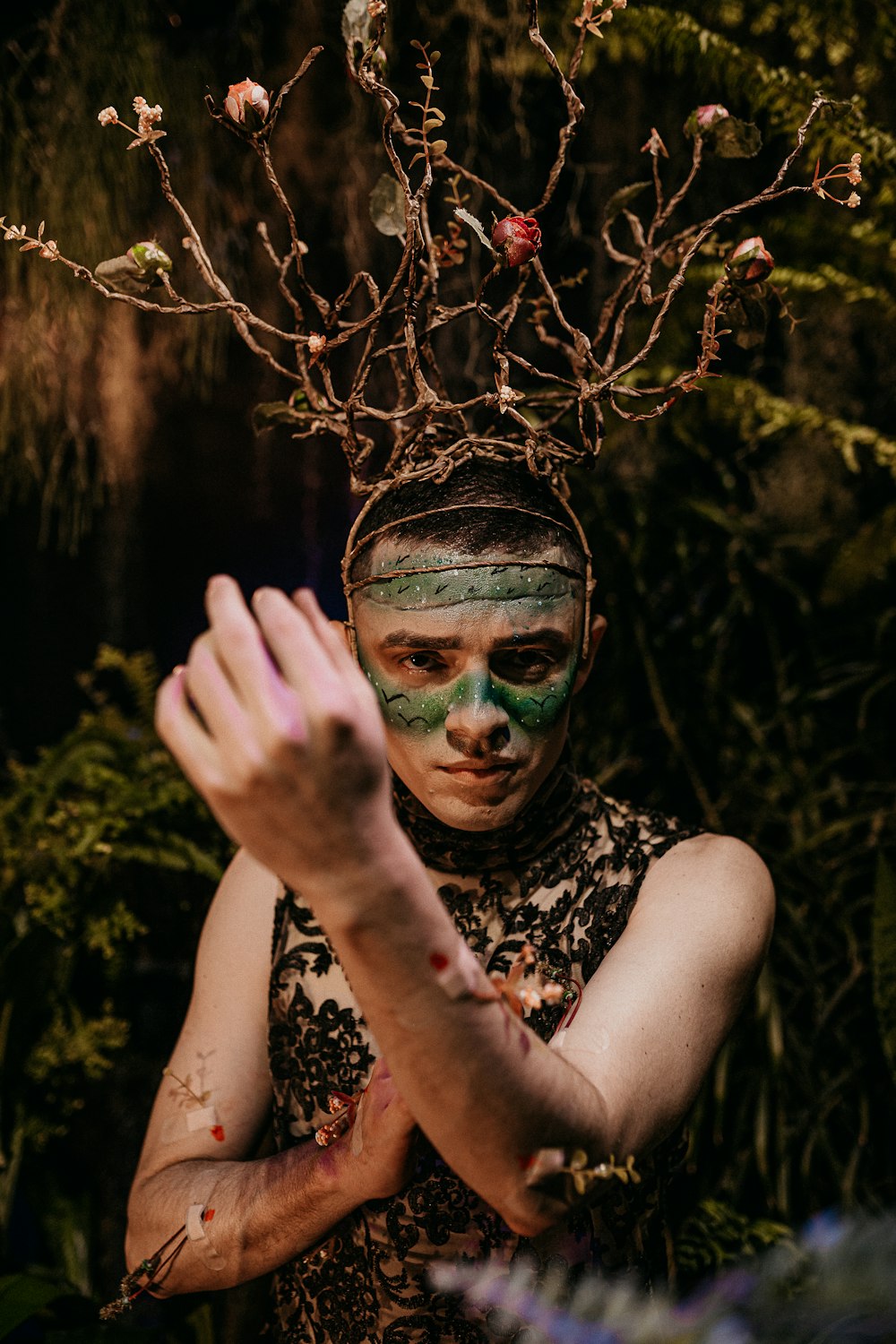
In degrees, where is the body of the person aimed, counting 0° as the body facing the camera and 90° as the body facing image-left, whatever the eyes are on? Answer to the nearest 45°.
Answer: approximately 0°
